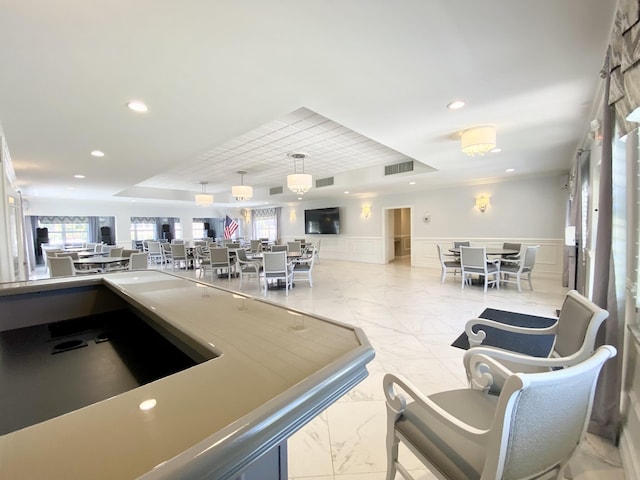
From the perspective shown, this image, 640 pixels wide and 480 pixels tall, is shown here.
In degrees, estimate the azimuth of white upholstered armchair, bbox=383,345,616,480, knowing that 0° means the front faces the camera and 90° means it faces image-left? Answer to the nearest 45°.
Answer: approximately 135°

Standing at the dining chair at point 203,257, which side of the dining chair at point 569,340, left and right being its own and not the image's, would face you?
front

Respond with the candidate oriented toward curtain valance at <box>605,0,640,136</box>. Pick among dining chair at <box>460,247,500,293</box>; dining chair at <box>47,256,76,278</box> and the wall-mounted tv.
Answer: the wall-mounted tv

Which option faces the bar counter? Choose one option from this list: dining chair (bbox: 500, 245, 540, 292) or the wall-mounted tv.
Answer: the wall-mounted tv

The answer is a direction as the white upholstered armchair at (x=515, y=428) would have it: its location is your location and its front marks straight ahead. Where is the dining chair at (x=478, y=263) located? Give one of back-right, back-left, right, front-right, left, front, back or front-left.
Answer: front-right

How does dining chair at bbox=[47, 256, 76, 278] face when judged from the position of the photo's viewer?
facing away from the viewer

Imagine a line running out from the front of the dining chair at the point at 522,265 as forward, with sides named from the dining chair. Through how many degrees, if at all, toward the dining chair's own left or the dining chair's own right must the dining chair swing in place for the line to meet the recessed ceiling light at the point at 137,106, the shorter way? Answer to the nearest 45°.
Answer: approximately 90° to the dining chair's own left

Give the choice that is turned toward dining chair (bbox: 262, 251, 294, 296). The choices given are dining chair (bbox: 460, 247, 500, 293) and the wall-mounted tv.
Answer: the wall-mounted tv

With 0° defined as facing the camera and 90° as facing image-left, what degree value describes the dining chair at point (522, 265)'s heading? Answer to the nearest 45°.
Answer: approximately 135°

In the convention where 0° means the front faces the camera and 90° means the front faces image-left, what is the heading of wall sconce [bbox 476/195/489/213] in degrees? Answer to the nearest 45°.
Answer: approximately 0°

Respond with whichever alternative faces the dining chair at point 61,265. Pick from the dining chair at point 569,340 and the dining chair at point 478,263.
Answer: the dining chair at point 569,340

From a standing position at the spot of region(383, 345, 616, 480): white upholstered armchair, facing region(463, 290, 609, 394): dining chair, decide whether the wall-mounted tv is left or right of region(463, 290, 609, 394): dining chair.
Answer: left

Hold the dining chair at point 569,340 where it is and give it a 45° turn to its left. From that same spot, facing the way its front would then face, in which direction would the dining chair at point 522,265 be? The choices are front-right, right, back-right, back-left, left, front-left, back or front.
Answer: back-right

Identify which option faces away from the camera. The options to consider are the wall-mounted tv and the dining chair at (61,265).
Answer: the dining chair

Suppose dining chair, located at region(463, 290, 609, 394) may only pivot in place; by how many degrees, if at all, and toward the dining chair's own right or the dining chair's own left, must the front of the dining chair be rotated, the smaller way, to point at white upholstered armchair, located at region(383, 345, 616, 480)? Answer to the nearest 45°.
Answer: approximately 90° to the dining chair's own left
